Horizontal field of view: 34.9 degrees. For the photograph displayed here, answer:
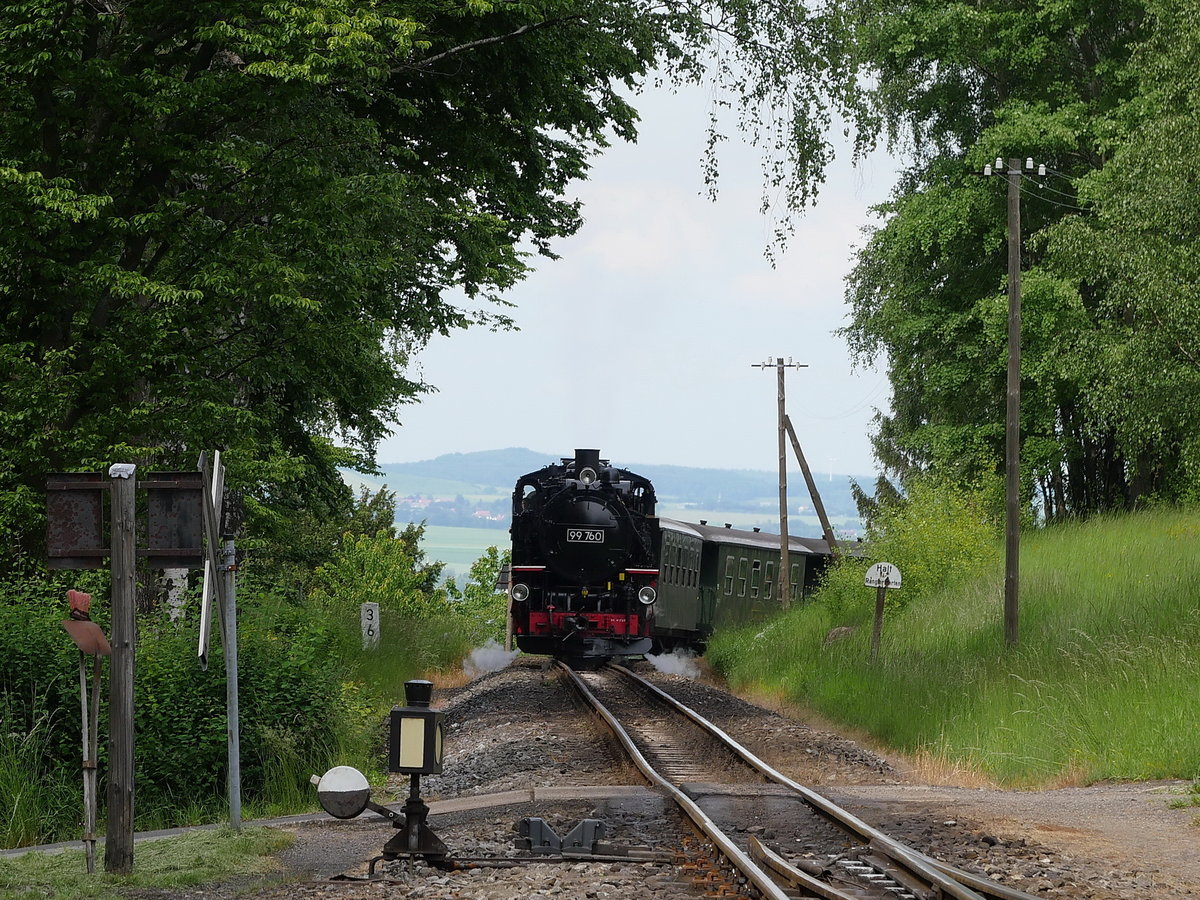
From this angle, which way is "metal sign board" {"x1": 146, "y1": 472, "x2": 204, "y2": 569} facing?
away from the camera

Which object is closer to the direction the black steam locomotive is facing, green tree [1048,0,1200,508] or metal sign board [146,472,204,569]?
the metal sign board

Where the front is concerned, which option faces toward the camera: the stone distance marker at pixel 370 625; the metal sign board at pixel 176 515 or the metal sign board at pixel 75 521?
the stone distance marker at pixel 370 625

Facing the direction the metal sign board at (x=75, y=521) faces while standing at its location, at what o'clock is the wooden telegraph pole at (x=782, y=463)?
The wooden telegraph pole is roughly at 1 o'clock from the metal sign board.

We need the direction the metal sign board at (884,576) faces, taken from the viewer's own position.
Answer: facing the viewer

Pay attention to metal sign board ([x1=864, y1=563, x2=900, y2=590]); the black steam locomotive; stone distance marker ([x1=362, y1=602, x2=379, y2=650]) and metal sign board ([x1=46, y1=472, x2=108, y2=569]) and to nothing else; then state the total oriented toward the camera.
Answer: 3

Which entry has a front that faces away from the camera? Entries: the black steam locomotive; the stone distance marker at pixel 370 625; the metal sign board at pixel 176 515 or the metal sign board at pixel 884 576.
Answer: the metal sign board at pixel 176 515

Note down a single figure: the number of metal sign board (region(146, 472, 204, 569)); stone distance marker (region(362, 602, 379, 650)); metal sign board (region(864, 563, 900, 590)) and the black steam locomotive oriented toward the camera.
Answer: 3

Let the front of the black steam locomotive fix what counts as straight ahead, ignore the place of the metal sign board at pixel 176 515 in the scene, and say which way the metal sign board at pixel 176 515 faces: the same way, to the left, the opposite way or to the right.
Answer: the opposite way

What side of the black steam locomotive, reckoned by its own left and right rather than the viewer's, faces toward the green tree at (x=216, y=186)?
front

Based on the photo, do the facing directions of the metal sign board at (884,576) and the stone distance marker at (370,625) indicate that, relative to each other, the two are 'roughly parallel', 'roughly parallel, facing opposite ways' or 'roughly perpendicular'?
roughly parallel

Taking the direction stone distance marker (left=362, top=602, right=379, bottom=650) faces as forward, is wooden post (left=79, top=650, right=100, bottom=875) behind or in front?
in front

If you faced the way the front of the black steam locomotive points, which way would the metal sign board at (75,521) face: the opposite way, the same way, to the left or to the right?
the opposite way

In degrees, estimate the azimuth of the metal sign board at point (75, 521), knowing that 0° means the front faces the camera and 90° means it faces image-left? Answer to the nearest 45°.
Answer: approximately 180°

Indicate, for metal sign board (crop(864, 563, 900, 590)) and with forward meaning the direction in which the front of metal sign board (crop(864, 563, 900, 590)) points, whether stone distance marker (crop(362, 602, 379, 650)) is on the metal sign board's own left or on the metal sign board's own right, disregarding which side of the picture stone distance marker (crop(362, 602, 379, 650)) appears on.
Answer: on the metal sign board's own right
